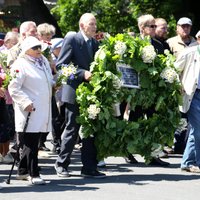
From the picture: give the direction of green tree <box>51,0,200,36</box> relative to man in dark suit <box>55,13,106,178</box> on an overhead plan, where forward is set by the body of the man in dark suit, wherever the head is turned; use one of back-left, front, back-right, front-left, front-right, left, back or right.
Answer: back-left

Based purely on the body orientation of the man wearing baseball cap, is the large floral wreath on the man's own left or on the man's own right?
on the man's own right

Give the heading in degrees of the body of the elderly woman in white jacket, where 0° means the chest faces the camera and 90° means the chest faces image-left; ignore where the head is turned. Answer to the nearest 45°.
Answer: approximately 315°

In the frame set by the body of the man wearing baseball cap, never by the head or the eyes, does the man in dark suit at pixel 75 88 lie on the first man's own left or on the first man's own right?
on the first man's own right

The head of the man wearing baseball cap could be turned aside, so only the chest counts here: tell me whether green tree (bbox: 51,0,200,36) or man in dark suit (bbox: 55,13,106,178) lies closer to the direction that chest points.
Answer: the man in dark suit
